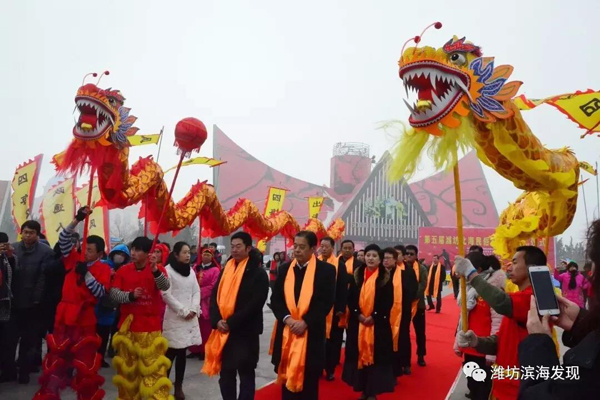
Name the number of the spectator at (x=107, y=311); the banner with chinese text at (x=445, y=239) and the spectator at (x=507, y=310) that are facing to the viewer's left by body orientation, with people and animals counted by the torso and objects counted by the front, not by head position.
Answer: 1

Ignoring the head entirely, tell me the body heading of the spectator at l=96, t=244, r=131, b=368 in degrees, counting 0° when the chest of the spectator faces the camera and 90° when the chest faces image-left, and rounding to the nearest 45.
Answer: approximately 315°

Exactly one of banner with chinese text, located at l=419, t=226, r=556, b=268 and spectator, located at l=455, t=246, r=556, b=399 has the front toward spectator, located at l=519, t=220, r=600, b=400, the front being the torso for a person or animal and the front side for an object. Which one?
the banner with chinese text

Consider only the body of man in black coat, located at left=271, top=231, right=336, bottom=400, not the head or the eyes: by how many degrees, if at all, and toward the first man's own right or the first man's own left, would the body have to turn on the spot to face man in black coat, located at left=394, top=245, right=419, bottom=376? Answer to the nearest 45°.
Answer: approximately 180°

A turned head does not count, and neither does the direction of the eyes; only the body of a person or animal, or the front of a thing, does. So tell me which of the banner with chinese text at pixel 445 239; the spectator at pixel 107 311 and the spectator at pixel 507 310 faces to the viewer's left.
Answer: the spectator at pixel 507 310

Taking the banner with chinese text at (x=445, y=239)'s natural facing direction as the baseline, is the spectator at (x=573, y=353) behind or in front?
in front

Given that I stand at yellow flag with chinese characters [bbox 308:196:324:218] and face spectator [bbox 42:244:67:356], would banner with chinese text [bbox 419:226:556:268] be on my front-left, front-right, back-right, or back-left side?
back-left

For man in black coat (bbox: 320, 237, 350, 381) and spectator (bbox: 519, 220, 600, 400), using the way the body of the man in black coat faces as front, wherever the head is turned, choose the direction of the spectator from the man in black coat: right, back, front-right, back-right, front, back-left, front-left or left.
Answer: front-left

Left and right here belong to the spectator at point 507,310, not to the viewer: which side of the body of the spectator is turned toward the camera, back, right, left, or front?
left

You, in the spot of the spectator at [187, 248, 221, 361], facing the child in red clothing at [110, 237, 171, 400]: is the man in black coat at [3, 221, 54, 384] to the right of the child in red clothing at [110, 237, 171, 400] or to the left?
right
